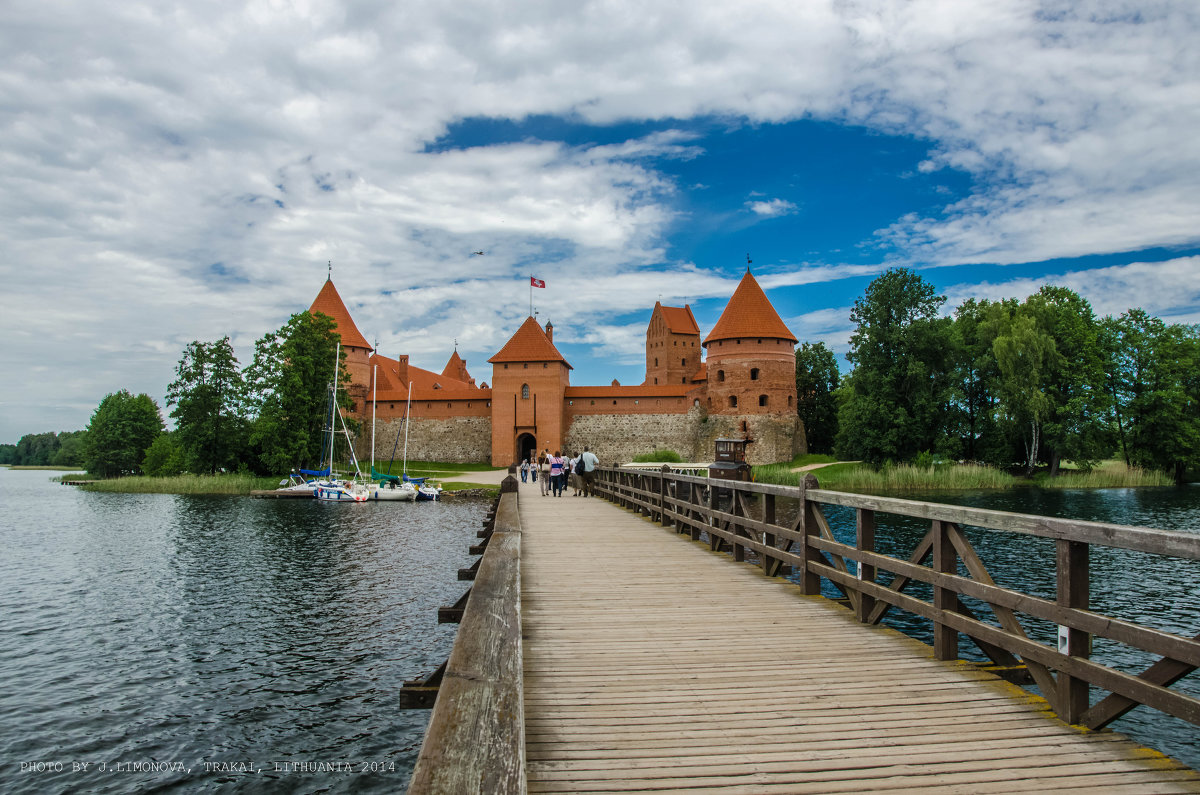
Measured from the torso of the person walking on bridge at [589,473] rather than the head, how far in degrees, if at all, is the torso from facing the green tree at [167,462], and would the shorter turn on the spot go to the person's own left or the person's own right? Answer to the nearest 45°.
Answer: approximately 45° to the person's own left

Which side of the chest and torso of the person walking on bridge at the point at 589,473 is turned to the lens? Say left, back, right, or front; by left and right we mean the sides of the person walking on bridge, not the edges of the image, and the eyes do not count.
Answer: back

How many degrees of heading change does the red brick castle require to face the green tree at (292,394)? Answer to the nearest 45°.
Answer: approximately 90° to its right

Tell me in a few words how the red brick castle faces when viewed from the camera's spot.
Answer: facing the viewer

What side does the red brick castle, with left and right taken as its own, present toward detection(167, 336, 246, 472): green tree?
right

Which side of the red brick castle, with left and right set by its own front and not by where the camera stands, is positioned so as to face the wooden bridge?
front

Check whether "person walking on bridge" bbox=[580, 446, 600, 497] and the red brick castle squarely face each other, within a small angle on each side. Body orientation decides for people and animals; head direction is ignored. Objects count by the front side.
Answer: yes

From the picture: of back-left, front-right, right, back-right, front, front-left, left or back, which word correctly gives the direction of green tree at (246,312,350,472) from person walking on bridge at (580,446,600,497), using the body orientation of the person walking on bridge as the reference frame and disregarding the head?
front-left

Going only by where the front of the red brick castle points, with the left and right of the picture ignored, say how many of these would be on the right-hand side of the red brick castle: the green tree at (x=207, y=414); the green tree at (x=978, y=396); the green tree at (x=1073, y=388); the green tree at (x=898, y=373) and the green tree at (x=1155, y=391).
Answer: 1

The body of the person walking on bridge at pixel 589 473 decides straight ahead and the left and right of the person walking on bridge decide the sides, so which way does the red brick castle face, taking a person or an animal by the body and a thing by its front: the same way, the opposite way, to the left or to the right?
the opposite way

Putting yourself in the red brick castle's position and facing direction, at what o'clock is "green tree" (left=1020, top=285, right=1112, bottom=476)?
The green tree is roughly at 10 o'clock from the red brick castle.

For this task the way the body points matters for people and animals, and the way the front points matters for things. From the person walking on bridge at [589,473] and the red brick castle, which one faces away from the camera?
the person walking on bridge

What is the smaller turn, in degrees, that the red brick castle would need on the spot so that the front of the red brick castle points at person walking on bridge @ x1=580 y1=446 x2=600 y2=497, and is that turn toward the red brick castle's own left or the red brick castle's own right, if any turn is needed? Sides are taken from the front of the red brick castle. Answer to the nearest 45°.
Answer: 0° — it already faces them
